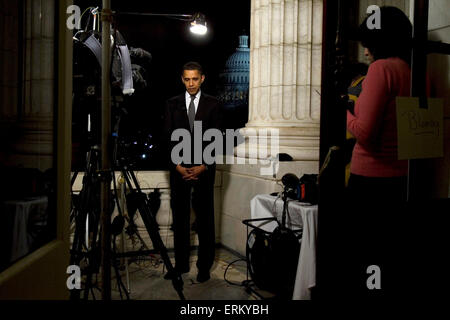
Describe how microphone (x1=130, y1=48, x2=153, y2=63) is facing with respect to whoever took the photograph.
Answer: facing to the right of the viewer

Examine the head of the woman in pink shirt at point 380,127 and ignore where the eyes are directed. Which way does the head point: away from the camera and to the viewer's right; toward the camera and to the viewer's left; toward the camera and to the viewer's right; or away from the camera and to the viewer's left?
away from the camera and to the viewer's left

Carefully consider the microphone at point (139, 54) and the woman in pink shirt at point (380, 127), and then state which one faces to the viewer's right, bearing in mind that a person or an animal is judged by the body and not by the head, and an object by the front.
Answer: the microphone

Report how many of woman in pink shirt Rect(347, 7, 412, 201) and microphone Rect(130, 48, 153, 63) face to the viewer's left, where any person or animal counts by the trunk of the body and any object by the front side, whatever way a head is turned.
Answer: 1

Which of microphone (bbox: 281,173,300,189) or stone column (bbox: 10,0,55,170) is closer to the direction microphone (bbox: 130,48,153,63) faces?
the microphone

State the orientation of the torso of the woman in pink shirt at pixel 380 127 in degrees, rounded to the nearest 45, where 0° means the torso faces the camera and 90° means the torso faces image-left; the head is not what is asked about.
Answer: approximately 90°
